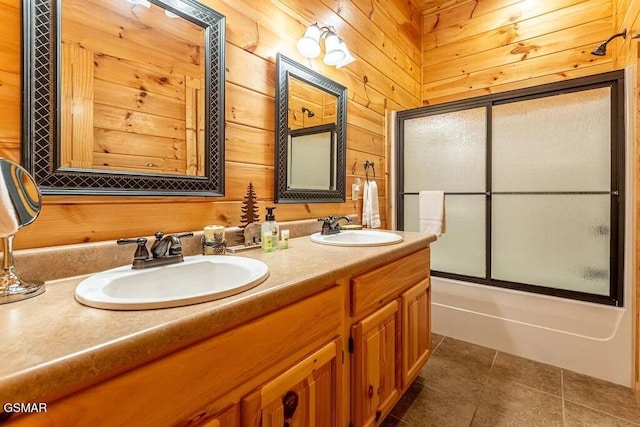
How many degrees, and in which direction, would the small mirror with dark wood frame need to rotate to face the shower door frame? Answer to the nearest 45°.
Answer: approximately 45° to its left

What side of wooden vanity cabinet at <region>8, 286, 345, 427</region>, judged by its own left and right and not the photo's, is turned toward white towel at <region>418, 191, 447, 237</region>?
left

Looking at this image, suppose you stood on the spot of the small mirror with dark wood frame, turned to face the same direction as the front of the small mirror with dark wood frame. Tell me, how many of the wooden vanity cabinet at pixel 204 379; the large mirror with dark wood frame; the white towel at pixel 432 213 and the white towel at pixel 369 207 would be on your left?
2

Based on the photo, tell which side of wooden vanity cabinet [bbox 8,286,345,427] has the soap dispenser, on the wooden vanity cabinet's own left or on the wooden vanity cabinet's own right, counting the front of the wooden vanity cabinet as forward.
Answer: on the wooden vanity cabinet's own left

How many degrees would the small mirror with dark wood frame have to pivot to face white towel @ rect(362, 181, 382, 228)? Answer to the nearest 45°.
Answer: approximately 90° to its left

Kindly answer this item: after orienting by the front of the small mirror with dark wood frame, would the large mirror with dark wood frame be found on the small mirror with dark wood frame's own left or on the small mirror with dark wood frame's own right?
on the small mirror with dark wood frame's own right

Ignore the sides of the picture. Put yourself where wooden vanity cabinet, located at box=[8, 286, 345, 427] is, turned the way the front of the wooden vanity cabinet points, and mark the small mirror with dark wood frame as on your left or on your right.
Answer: on your left

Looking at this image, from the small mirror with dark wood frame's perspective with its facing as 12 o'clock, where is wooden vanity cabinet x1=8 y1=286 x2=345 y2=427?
The wooden vanity cabinet is roughly at 2 o'clock from the small mirror with dark wood frame.

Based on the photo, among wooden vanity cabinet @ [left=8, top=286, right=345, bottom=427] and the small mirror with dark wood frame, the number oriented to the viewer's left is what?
0

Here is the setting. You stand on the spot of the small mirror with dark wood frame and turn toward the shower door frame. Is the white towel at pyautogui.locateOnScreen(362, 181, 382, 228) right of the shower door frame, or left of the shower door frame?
left

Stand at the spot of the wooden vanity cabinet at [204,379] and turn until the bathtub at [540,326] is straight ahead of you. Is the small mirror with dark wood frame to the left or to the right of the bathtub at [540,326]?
left

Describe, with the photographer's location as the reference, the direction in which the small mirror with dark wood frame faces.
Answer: facing the viewer and to the right of the viewer
